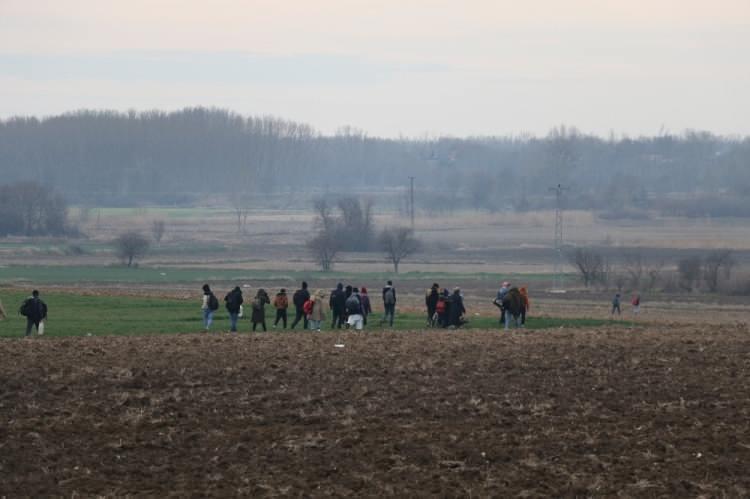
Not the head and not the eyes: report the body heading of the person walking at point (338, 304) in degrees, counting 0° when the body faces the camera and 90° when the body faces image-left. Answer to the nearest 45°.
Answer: approximately 180°

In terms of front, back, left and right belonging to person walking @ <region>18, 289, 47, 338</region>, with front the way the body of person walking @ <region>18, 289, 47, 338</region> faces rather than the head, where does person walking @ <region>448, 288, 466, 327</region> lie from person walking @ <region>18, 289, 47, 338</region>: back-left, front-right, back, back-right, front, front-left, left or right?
right

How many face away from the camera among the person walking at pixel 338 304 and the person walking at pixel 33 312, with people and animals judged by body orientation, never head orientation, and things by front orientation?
2

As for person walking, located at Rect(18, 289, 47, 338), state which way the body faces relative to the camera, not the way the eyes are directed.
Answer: away from the camera

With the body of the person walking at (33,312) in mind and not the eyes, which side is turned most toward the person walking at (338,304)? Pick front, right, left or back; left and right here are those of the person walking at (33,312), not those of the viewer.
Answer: right

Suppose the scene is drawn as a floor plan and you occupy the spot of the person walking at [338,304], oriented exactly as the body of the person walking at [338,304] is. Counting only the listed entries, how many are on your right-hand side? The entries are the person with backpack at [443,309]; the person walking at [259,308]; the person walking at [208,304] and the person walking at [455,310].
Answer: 2

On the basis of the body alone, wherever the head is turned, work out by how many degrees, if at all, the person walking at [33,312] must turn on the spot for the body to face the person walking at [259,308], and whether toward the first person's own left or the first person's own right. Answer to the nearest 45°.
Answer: approximately 90° to the first person's own right

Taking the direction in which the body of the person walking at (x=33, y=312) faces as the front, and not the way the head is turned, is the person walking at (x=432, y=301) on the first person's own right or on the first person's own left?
on the first person's own right

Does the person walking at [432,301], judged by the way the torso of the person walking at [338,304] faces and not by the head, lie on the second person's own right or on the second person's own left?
on the second person's own right
